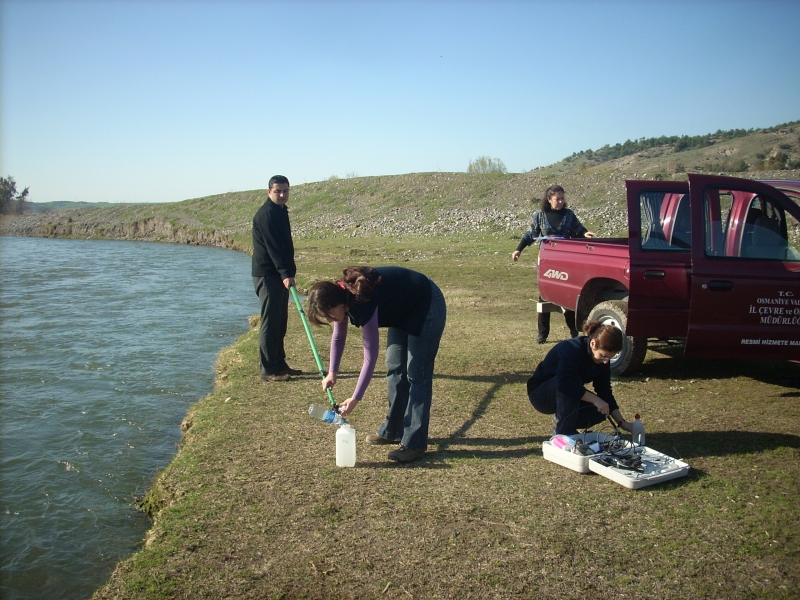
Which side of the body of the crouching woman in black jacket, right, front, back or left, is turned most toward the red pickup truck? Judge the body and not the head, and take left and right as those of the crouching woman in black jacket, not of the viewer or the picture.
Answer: left

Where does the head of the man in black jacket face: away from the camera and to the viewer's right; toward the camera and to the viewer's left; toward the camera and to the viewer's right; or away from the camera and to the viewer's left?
toward the camera and to the viewer's right

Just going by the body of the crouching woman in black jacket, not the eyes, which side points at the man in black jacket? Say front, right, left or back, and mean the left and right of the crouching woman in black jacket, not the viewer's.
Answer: back

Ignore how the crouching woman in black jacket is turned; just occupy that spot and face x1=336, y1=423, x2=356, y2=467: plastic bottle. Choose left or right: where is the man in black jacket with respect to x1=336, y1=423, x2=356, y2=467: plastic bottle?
right

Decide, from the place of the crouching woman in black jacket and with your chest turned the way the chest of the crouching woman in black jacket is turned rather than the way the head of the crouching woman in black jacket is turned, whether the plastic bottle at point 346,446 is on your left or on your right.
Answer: on your right

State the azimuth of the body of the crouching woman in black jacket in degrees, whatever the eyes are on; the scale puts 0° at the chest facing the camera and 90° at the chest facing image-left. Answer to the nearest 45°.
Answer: approximately 315°

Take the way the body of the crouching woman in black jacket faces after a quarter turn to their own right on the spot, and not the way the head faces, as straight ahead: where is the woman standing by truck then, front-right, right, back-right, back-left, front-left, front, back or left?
back-right

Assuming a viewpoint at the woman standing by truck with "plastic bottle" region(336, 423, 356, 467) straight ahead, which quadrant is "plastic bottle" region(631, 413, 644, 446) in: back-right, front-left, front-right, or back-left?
front-left
